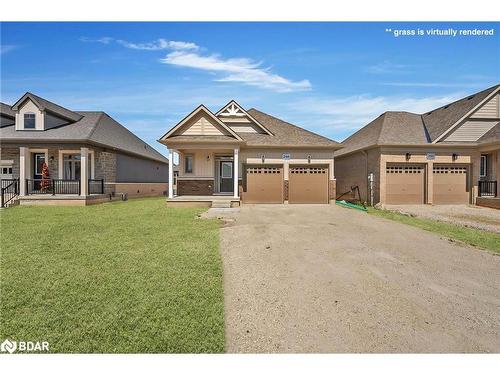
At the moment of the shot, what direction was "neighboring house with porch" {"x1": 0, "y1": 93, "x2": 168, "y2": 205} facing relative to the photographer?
facing the viewer and to the left of the viewer

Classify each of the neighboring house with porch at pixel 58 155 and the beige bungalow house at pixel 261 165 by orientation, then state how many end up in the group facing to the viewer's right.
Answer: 0

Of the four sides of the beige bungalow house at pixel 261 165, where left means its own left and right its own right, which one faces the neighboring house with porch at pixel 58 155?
right

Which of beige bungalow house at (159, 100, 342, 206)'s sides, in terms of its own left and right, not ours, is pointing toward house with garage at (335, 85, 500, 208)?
left

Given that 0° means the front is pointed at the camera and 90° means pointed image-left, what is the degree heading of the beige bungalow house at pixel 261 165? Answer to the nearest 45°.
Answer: approximately 0°

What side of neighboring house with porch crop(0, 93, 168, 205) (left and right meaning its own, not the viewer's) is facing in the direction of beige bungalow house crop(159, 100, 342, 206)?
left
